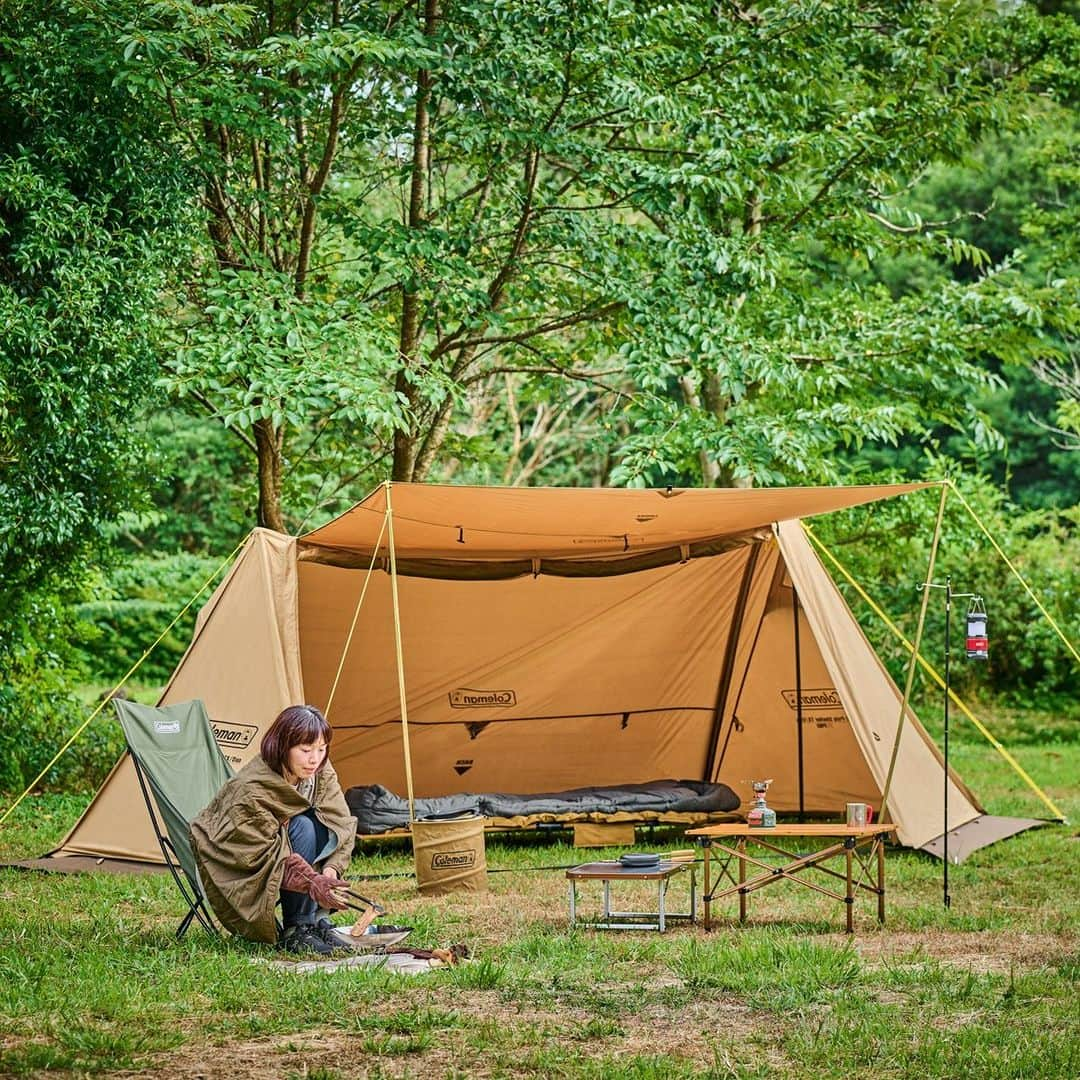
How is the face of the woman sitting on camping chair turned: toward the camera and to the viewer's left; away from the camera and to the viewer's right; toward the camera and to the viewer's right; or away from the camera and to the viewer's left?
toward the camera and to the viewer's right

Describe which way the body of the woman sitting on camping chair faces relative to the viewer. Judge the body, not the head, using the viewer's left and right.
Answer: facing the viewer and to the right of the viewer

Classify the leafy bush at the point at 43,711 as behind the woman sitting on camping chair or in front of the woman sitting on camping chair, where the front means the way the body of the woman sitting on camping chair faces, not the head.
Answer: behind

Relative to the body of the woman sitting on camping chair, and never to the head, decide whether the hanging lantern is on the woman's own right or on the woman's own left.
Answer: on the woman's own left

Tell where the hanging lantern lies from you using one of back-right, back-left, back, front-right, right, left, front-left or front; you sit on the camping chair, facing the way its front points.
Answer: front-left
